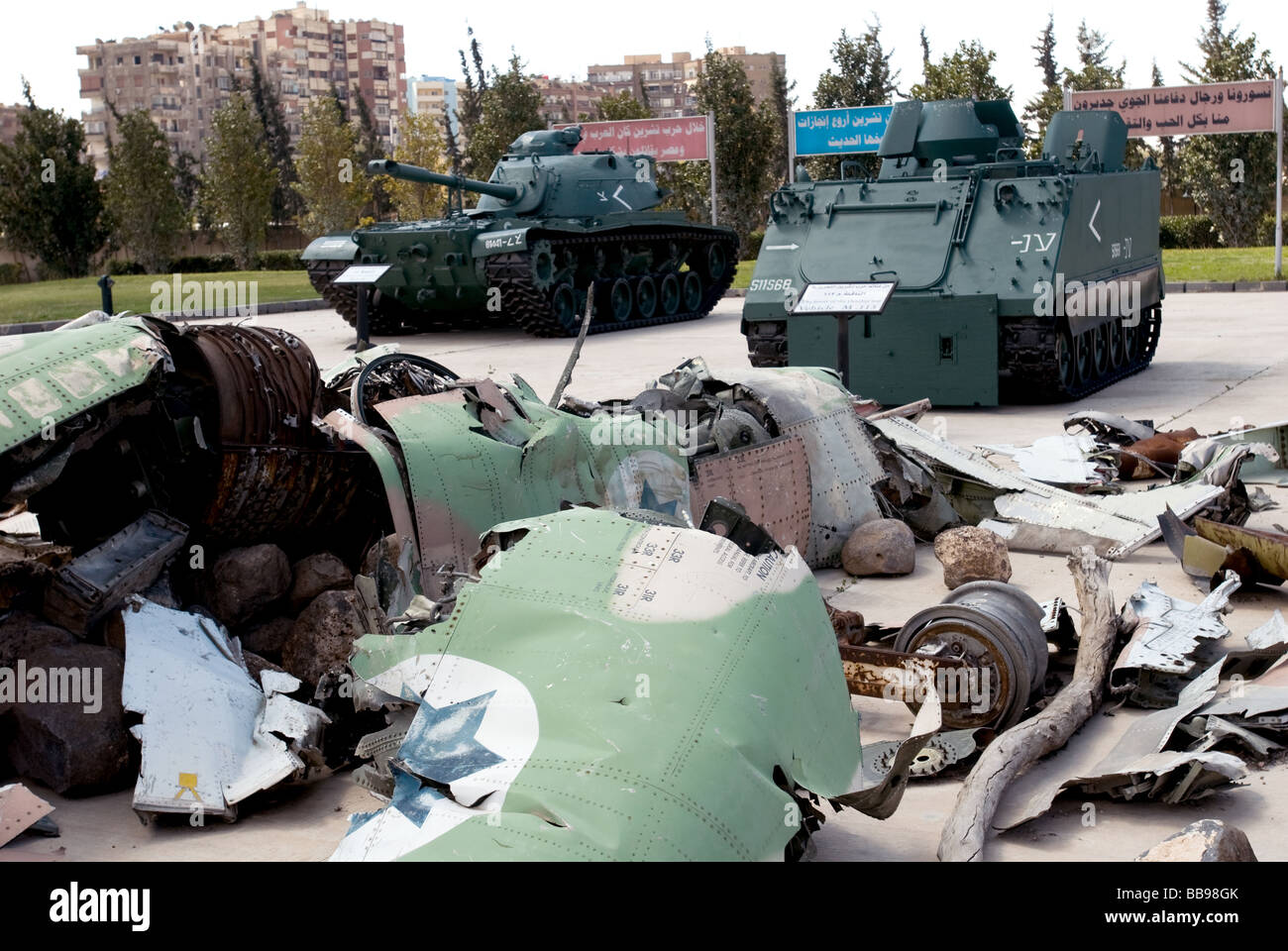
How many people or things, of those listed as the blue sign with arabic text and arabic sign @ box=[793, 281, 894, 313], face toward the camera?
2

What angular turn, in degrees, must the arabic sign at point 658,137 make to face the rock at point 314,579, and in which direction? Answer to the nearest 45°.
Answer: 0° — it already faces it

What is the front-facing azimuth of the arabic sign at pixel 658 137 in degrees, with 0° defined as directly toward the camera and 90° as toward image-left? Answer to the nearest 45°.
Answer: approximately 0°

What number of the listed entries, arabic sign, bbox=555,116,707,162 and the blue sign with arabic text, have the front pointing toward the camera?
2

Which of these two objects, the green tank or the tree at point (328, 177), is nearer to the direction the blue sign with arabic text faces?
the green tank

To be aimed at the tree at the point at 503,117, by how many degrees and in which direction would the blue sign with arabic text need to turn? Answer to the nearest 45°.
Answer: approximately 135° to its right
